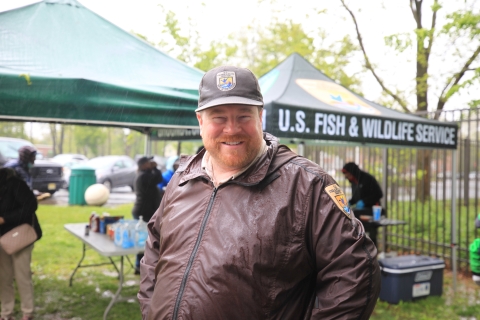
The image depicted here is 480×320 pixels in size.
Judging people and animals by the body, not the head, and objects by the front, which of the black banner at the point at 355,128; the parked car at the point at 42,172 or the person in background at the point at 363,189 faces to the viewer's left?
the person in background

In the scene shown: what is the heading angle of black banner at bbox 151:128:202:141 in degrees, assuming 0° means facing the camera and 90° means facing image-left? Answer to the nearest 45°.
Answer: approximately 0°

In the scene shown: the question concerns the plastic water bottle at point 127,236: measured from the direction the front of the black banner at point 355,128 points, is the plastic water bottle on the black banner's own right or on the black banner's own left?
on the black banner's own right

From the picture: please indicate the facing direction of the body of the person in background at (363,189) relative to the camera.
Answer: to the viewer's left

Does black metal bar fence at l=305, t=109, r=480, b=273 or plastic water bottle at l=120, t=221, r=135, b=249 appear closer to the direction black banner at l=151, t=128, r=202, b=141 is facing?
the plastic water bottle
